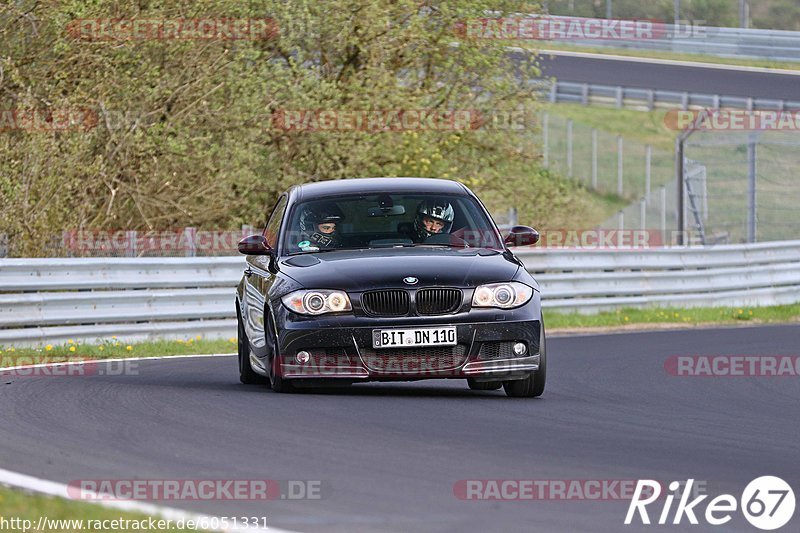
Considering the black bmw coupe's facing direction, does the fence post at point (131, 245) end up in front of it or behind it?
behind

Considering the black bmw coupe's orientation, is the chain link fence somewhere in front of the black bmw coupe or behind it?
behind

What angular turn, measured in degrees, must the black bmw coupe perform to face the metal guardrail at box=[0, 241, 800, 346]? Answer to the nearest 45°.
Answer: approximately 180°

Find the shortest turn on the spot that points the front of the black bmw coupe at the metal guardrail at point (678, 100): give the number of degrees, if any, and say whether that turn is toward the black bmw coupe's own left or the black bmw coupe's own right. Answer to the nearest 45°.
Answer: approximately 180°

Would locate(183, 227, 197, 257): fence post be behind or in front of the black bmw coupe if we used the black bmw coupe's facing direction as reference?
behind

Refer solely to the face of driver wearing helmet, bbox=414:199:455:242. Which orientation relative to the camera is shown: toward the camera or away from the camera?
toward the camera

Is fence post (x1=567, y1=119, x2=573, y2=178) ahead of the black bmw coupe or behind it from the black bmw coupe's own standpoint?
behind

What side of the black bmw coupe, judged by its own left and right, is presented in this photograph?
front
